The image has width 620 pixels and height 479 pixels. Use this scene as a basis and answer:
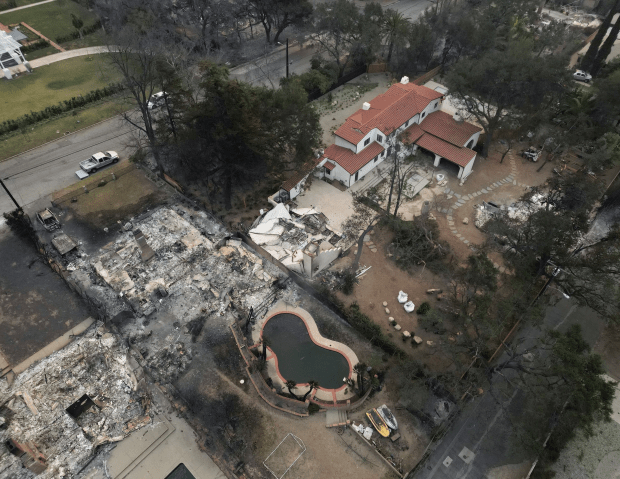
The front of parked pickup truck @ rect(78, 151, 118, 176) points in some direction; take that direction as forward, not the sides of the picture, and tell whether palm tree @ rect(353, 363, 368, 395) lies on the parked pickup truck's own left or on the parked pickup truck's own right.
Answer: on the parked pickup truck's own right

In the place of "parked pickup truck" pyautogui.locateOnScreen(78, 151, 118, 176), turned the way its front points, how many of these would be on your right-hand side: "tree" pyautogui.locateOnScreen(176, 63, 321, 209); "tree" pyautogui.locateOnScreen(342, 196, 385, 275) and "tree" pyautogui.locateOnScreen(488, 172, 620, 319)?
3

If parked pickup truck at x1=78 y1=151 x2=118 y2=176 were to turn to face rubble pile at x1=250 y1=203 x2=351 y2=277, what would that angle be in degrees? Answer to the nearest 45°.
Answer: approximately 90° to its right

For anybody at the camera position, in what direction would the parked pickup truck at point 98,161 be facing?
facing away from the viewer and to the right of the viewer

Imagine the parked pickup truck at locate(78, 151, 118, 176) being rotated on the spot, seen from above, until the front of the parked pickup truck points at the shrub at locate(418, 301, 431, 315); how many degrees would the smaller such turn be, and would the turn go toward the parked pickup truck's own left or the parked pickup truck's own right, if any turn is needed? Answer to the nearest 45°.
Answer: approximately 90° to the parked pickup truck's own right

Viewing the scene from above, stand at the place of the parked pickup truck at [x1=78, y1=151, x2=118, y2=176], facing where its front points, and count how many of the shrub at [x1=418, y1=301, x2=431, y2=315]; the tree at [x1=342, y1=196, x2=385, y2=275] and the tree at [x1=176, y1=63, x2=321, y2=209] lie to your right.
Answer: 3

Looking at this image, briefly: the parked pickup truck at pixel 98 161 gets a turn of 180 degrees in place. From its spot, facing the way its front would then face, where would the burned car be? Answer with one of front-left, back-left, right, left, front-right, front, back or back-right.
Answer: front

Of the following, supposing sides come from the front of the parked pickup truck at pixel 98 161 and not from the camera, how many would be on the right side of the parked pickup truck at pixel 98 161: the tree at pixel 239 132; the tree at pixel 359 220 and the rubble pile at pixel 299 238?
3

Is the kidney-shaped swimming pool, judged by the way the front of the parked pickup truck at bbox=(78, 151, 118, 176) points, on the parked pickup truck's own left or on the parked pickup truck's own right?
on the parked pickup truck's own right

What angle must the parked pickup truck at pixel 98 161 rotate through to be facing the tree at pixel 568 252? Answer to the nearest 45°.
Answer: approximately 90° to its right
